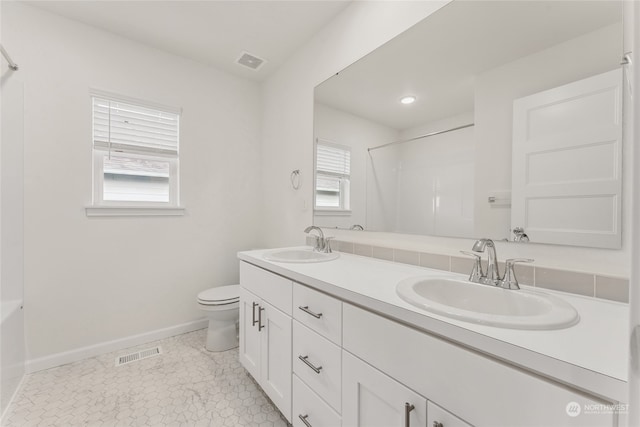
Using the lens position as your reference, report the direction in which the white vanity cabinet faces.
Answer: facing the viewer and to the left of the viewer

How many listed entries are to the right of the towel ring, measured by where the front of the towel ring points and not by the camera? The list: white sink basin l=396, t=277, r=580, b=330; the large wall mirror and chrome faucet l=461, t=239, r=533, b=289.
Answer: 0

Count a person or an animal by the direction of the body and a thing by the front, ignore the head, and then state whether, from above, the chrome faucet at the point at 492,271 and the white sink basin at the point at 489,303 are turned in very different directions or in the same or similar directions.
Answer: same or similar directions

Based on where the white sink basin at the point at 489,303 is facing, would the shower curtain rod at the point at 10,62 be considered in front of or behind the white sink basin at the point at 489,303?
in front

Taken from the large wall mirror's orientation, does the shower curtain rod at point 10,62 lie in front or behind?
in front

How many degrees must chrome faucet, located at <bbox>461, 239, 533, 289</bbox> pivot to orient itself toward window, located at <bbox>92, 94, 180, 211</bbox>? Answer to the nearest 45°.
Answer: approximately 45° to its right

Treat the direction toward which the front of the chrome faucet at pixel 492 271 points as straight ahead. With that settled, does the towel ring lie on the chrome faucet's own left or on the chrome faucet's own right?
on the chrome faucet's own right

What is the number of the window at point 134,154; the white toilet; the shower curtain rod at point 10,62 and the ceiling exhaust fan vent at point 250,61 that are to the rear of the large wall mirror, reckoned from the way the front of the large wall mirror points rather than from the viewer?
0

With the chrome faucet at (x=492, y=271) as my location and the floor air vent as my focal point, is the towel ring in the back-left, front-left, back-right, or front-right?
front-right

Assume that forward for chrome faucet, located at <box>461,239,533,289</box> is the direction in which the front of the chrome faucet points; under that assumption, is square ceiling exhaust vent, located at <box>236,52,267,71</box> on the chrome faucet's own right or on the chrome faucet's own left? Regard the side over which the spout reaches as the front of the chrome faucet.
on the chrome faucet's own right

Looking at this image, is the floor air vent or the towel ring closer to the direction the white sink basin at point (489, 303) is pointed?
the floor air vent

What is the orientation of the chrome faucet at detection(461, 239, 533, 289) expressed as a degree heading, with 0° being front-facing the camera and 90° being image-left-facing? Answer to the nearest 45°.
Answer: approximately 45°

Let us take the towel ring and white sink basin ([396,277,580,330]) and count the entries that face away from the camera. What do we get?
0

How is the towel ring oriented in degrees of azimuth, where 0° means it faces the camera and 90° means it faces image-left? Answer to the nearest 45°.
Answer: approximately 45°

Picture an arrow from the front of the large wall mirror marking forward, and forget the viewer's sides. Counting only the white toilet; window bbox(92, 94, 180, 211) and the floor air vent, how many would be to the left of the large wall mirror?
0

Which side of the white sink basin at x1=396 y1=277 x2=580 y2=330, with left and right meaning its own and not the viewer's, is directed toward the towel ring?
right

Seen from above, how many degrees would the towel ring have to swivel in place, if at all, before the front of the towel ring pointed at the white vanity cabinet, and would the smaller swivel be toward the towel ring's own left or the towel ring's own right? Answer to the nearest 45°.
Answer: approximately 45° to the towel ring's own left

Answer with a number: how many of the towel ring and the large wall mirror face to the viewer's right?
0

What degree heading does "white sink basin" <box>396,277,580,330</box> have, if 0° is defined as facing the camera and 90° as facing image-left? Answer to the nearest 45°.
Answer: approximately 45°
